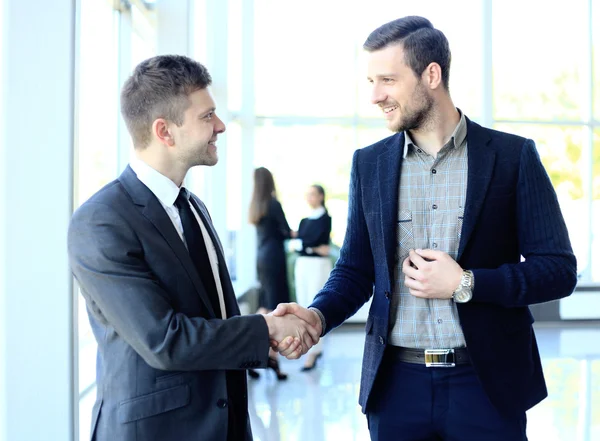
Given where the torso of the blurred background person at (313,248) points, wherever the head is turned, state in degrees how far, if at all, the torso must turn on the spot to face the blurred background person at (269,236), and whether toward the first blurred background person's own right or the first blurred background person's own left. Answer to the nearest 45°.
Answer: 0° — they already face them

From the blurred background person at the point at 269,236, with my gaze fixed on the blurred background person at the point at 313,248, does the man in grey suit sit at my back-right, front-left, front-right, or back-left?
back-right

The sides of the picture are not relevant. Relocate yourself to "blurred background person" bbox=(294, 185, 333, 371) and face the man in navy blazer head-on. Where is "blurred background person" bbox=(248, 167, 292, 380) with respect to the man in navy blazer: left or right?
right

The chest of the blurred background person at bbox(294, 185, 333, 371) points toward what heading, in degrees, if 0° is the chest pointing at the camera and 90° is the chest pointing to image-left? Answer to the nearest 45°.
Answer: approximately 45°

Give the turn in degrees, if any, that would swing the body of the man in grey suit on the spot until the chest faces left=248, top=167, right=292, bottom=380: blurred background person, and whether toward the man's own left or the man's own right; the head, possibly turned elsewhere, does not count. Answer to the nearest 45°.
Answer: approximately 135° to the man's own left

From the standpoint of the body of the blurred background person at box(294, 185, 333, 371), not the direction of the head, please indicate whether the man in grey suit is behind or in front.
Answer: in front

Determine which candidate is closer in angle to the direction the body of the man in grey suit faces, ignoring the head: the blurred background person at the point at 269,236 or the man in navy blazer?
the man in navy blazer

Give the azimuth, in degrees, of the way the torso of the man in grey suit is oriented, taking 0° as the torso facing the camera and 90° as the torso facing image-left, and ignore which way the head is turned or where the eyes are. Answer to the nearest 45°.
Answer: approximately 315°

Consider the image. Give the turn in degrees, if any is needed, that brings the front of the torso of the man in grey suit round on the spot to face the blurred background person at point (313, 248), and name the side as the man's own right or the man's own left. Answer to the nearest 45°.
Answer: approximately 135° to the man's own left

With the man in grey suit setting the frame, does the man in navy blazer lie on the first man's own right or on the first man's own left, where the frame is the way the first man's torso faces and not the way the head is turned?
on the first man's own left

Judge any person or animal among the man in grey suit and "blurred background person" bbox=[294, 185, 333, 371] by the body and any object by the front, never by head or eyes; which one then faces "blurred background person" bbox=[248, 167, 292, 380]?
"blurred background person" bbox=[294, 185, 333, 371]

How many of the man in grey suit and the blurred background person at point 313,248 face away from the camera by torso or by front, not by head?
0

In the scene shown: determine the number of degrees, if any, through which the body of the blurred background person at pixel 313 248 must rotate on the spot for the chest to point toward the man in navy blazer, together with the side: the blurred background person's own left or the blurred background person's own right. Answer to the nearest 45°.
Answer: approximately 45° to the blurred background person's own left

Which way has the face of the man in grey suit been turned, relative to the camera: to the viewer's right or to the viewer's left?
to the viewer's right
